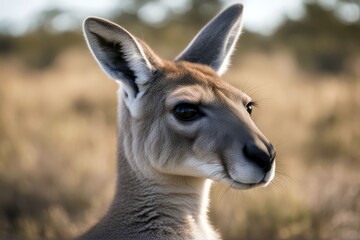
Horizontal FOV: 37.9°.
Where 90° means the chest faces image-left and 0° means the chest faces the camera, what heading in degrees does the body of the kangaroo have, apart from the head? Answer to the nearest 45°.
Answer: approximately 315°
